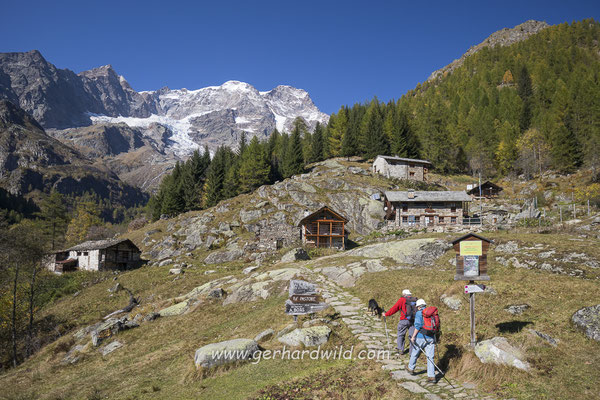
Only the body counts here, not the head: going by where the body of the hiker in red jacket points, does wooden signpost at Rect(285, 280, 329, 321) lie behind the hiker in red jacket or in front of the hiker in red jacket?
in front

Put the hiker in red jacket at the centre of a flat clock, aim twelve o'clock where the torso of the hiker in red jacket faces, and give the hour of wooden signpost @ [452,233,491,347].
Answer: The wooden signpost is roughly at 4 o'clock from the hiker in red jacket.

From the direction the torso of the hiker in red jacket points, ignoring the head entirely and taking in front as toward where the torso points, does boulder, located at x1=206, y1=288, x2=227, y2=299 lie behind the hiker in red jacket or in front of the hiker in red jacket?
in front

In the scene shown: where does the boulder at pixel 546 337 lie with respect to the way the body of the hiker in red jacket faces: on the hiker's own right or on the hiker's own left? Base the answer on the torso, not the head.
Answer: on the hiker's own right

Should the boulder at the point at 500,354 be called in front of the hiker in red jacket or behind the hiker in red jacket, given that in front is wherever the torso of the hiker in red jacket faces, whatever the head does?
behind

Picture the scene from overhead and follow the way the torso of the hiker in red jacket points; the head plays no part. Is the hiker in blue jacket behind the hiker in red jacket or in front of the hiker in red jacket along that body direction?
behind

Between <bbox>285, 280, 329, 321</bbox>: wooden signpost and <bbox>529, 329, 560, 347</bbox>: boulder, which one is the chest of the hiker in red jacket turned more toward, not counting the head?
the wooden signpost

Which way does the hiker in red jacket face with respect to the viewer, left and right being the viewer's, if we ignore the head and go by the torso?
facing away from the viewer and to the left of the viewer

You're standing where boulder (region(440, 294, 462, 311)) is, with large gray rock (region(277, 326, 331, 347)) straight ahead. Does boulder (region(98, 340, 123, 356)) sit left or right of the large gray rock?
right
